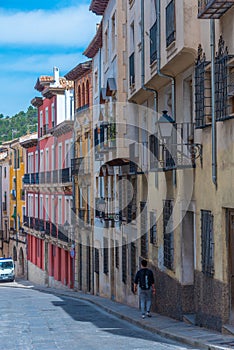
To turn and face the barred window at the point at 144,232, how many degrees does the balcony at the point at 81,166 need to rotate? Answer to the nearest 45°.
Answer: approximately 45° to its left

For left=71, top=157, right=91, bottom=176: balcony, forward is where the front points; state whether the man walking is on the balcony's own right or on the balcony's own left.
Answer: on the balcony's own left

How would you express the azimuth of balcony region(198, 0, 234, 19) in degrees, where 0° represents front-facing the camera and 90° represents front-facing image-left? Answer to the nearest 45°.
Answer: approximately 45°

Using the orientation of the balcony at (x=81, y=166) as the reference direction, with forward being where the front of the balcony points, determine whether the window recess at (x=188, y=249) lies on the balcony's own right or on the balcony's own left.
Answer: on the balcony's own left

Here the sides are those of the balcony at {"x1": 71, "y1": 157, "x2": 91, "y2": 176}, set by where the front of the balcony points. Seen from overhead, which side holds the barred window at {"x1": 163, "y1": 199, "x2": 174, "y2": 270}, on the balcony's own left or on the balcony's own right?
on the balcony's own left

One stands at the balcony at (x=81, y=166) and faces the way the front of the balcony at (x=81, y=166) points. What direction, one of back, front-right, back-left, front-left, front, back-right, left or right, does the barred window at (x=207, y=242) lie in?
front-left

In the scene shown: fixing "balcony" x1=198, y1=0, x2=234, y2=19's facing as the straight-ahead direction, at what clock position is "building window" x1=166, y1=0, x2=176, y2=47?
The building window is roughly at 4 o'clock from the balcony.
